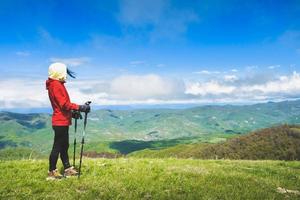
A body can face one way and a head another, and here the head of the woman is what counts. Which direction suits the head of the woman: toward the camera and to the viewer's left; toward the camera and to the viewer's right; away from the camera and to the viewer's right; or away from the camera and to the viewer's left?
away from the camera and to the viewer's right

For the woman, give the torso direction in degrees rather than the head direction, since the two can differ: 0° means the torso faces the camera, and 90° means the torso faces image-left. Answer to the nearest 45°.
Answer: approximately 270°
